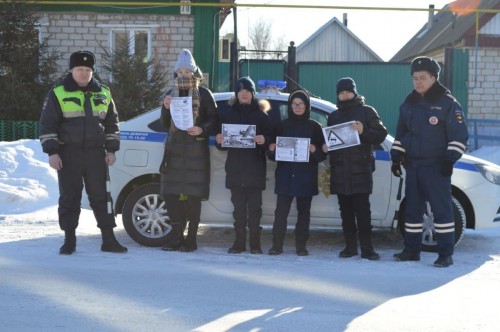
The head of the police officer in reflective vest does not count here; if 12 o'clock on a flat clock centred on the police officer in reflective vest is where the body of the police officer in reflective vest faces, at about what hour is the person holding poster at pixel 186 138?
The person holding poster is roughly at 9 o'clock from the police officer in reflective vest.

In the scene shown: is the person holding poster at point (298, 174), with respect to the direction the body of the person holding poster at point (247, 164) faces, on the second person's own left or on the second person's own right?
on the second person's own left

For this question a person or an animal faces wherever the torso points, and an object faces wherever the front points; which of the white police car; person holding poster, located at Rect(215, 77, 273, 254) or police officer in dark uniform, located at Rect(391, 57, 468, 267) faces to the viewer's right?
the white police car

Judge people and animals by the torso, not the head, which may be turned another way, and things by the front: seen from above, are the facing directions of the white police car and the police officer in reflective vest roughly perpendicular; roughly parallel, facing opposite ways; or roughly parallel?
roughly perpendicular

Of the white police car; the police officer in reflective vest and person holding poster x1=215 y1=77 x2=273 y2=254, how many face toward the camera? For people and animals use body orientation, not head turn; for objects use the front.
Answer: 2

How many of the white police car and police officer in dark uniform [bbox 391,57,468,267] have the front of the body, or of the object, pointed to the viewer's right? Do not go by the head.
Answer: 1

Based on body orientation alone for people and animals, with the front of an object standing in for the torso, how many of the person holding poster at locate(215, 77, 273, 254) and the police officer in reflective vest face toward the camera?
2

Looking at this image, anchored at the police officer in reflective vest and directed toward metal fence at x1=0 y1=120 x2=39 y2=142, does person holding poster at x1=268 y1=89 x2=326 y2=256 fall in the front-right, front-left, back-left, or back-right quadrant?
back-right

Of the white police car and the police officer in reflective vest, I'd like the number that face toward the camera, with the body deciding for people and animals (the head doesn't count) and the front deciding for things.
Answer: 1

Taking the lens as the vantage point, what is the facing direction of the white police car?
facing to the right of the viewer

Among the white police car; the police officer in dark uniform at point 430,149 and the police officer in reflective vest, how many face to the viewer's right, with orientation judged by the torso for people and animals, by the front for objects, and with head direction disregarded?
1

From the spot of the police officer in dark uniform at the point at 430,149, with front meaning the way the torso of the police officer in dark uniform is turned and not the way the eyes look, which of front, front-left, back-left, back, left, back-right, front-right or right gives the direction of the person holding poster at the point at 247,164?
front-right

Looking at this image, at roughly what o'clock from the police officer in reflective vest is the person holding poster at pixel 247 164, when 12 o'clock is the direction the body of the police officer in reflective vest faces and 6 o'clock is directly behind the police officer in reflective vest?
The person holding poster is roughly at 9 o'clock from the police officer in reflective vest.

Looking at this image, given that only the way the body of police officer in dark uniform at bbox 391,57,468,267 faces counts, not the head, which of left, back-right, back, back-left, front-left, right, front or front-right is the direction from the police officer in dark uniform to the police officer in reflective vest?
front-right

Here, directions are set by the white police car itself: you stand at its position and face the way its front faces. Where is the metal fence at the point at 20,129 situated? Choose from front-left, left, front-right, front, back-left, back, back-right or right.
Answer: back-left
